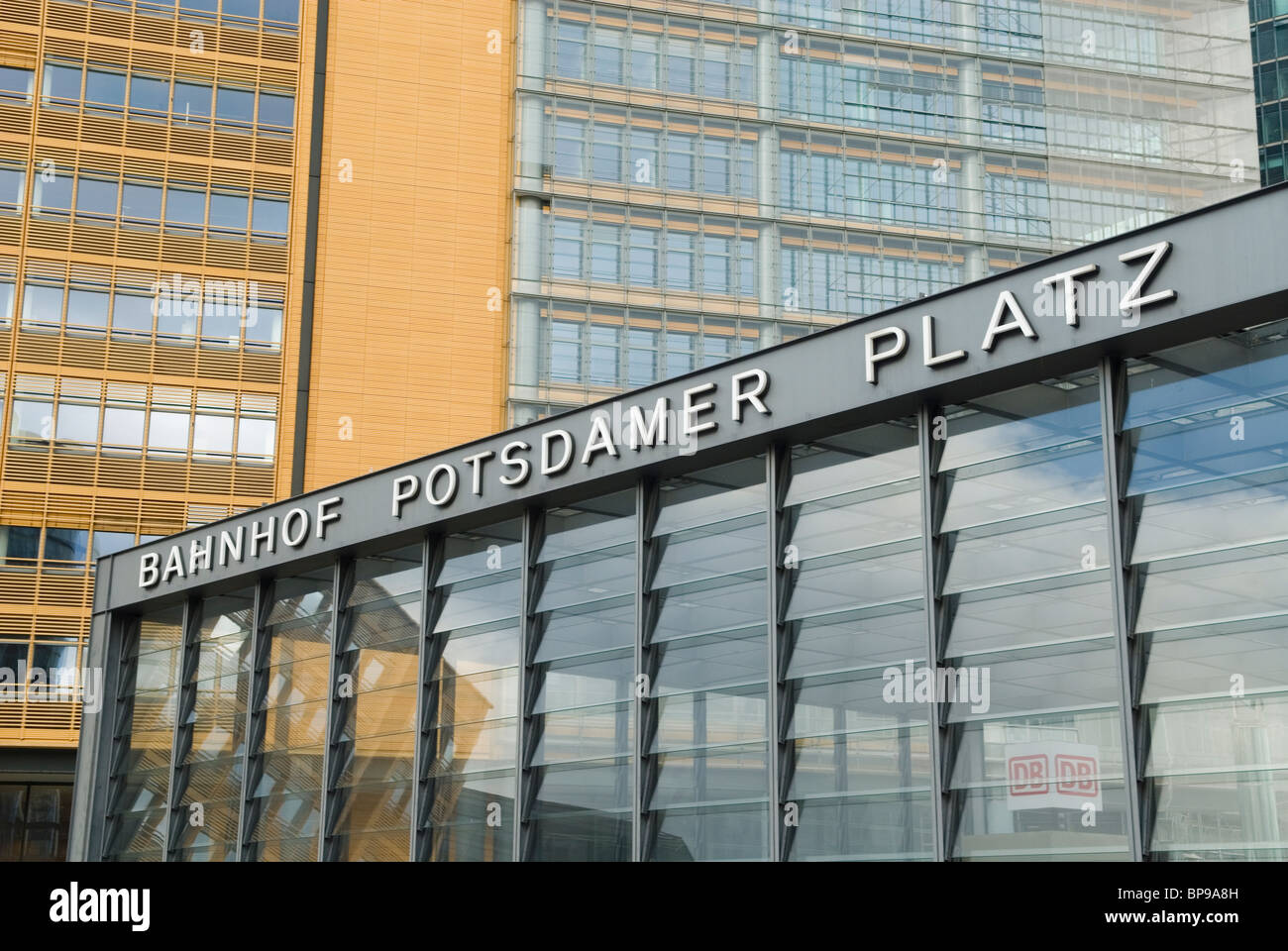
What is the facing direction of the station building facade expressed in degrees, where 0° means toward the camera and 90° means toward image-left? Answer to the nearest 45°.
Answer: approximately 45°
